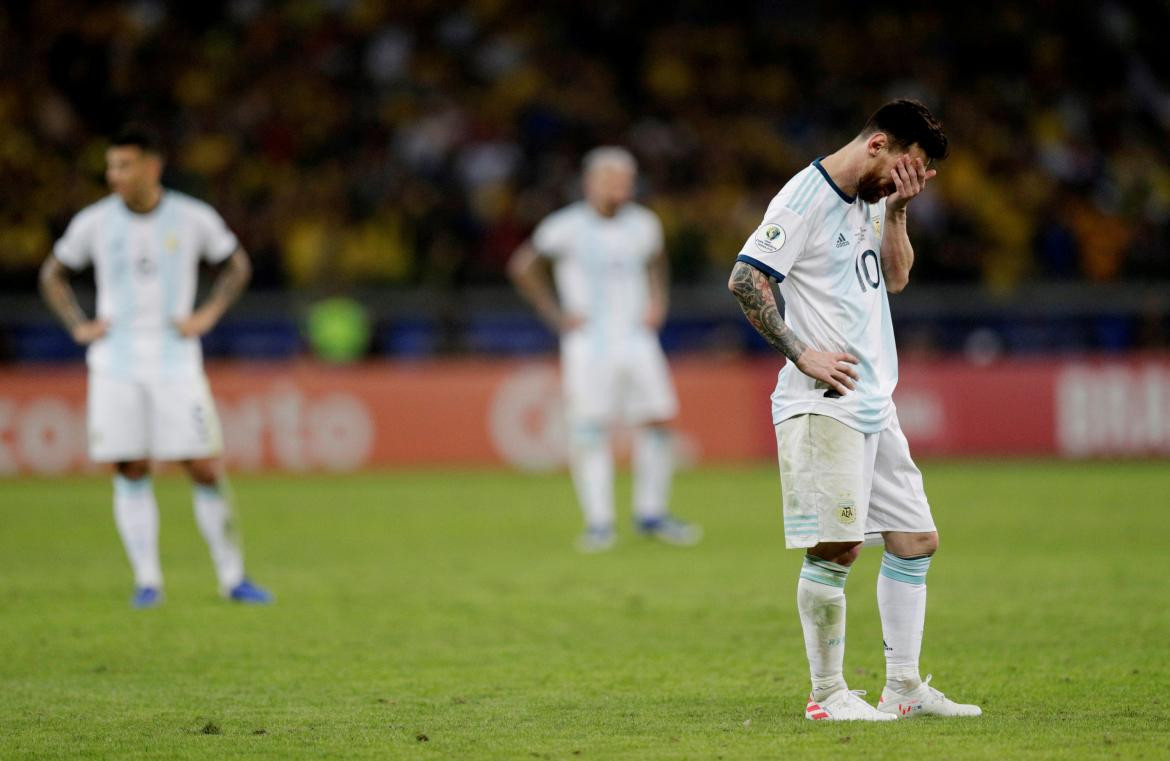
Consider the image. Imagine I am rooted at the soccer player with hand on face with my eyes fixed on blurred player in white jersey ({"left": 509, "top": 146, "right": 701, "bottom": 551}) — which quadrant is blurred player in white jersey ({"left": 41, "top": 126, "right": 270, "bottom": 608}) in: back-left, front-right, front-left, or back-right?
front-left

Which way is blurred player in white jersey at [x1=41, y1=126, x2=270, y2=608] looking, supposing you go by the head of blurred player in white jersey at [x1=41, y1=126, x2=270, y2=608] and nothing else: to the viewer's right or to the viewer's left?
to the viewer's left

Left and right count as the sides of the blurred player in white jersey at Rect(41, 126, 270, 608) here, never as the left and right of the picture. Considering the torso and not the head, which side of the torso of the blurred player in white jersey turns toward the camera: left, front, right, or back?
front

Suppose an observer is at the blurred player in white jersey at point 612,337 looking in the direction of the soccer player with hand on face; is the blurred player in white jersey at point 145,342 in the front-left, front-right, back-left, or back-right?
front-right

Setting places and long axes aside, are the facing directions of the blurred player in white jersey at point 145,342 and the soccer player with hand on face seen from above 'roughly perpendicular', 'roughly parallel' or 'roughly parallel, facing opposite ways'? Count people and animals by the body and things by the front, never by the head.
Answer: roughly parallel

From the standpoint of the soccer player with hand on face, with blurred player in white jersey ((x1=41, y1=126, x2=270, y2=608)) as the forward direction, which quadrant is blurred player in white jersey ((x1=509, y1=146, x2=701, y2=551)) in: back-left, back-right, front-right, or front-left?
front-right

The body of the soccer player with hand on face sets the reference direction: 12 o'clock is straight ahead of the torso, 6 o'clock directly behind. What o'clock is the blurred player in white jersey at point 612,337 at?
The blurred player in white jersey is roughly at 7 o'clock from the soccer player with hand on face.

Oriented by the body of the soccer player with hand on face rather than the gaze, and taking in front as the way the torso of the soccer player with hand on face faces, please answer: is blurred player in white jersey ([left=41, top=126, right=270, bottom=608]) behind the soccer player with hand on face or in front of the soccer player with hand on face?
behind

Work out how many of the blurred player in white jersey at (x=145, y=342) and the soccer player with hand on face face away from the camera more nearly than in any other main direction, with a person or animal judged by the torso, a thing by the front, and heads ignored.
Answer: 0

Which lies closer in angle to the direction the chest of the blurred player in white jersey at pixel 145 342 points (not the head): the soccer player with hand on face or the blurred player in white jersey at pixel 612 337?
the soccer player with hand on face

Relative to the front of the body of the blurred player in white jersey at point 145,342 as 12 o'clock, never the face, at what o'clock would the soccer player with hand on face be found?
The soccer player with hand on face is roughly at 11 o'clock from the blurred player in white jersey.

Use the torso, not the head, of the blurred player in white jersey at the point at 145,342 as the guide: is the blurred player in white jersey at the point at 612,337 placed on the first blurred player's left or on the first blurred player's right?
on the first blurred player's left
